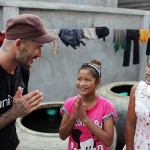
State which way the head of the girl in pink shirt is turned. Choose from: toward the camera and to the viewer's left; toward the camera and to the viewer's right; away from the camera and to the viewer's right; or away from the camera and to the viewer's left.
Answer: toward the camera and to the viewer's left

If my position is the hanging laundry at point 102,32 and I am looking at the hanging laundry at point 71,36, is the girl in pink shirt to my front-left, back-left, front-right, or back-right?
front-left

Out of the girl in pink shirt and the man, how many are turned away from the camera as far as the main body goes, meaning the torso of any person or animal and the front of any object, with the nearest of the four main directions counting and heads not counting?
0

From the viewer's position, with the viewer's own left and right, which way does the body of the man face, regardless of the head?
facing the viewer and to the right of the viewer

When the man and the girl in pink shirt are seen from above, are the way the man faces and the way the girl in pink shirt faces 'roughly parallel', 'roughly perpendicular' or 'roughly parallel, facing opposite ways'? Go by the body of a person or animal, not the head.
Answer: roughly perpendicular

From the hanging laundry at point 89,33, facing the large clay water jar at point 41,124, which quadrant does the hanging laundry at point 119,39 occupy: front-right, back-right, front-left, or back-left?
back-left

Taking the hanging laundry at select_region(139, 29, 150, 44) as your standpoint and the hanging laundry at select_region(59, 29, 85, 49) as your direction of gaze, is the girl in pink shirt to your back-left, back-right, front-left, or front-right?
front-left

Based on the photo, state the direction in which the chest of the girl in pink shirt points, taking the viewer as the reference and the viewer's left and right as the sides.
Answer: facing the viewer and to the left of the viewer
